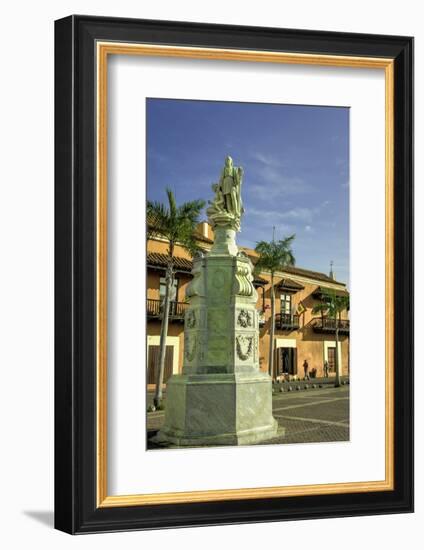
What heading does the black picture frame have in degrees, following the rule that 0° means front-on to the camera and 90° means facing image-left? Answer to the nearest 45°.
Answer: approximately 315°
